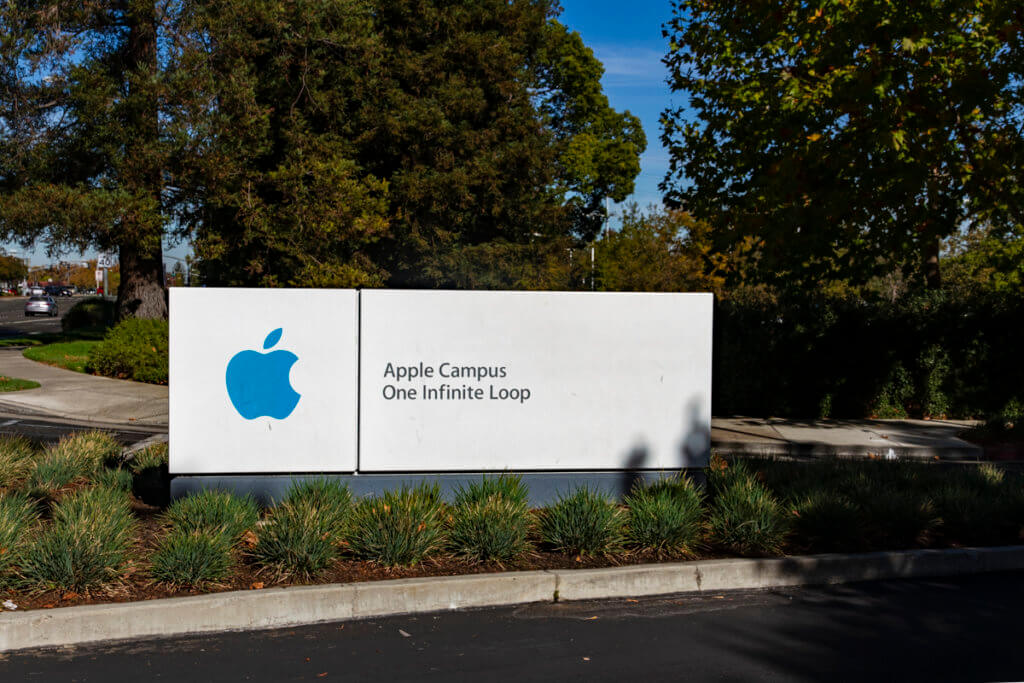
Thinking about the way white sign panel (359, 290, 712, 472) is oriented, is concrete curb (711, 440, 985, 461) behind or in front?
behind

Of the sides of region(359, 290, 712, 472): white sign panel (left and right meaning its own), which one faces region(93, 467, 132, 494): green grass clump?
right

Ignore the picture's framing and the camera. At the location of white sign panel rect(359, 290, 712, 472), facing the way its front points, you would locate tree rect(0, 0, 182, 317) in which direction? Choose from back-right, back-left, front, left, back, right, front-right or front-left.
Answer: back-right

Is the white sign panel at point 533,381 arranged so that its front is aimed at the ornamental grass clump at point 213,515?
no

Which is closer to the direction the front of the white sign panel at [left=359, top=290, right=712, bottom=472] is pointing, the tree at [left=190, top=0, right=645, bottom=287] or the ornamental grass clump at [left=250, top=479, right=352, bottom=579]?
the ornamental grass clump

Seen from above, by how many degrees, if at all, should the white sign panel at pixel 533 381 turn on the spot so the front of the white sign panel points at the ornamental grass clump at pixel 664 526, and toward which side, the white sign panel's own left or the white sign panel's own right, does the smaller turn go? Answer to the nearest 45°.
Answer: approximately 45° to the white sign panel's own left

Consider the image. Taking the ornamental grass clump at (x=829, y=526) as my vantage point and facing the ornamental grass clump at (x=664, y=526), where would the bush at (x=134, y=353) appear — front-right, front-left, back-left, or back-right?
front-right

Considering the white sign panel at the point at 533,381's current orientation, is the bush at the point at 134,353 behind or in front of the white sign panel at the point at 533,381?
behind

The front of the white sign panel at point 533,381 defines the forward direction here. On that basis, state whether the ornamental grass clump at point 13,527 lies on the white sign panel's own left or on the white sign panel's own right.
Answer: on the white sign panel's own right

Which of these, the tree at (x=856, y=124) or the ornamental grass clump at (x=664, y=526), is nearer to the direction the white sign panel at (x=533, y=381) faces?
the ornamental grass clump

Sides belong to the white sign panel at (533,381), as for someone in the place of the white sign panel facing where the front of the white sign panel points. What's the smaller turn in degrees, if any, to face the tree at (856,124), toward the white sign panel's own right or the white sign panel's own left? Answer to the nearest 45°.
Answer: approximately 135° to the white sign panel's own left

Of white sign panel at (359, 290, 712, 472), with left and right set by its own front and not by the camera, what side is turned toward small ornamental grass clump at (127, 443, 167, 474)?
right

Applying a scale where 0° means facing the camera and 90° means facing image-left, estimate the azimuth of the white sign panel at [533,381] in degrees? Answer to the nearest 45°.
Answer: approximately 0°

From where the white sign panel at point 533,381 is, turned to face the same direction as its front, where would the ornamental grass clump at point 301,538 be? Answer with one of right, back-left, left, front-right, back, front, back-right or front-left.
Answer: front-right

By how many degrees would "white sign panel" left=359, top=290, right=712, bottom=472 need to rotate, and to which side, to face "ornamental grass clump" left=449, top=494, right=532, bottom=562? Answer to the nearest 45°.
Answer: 0° — it already faces it

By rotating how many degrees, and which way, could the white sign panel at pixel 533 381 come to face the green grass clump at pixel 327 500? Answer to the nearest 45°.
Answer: approximately 45° to its right

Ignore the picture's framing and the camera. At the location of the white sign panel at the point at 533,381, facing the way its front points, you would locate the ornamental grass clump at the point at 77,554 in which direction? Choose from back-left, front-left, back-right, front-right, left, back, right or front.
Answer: front-right

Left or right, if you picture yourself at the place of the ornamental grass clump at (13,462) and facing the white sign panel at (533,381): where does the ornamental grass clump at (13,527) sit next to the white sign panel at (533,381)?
right

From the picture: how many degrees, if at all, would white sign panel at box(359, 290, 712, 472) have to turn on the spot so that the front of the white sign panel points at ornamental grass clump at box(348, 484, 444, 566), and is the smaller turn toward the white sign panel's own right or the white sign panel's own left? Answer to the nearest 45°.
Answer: approximately 45° to the white sign panel's own right
